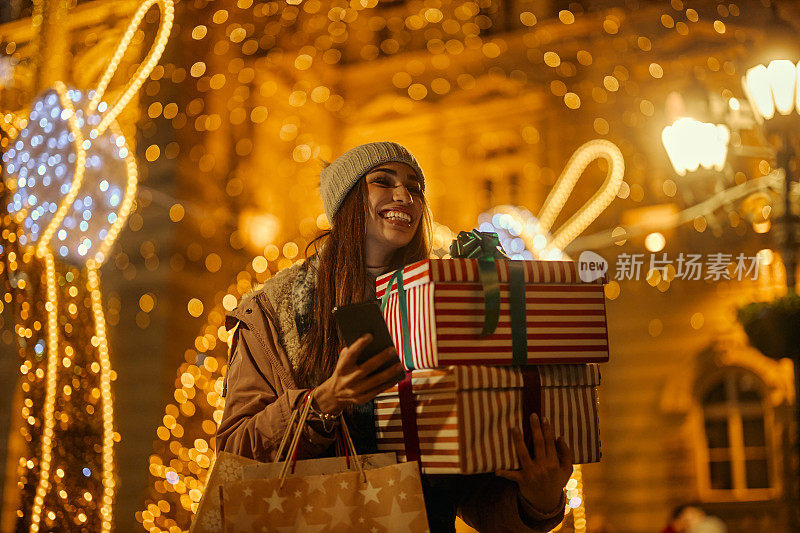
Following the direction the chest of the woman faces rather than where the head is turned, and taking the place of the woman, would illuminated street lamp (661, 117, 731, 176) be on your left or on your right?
on your left

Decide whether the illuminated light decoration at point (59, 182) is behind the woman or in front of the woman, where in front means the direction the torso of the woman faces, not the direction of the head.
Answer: behind

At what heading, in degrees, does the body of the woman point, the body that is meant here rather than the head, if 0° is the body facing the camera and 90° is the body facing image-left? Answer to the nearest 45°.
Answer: approximately 315°

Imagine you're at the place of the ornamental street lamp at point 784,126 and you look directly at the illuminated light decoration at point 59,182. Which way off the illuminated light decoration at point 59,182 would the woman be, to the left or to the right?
left

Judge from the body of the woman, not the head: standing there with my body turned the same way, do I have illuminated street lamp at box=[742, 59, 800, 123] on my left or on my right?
on my left
